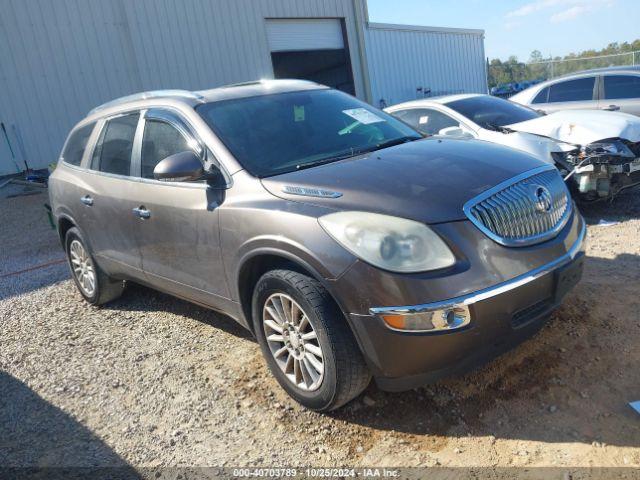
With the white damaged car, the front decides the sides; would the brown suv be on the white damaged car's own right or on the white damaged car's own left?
on the white damaged car's own right

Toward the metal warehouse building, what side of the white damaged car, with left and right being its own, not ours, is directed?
back

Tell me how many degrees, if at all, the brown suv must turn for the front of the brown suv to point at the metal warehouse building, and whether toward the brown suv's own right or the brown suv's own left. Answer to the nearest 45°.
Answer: approximately 135° to the brown suv's own left

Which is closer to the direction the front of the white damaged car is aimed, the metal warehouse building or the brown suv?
the brown suv

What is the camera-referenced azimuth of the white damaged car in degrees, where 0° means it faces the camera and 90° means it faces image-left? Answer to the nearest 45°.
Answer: approximately 315°

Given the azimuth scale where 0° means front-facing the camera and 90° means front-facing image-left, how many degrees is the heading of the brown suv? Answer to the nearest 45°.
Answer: approximately 315°
